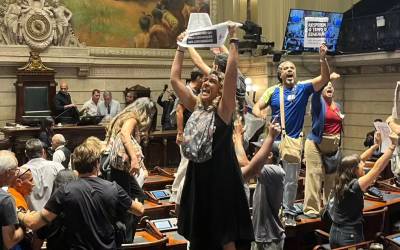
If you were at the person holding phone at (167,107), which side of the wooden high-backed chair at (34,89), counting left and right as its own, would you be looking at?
left

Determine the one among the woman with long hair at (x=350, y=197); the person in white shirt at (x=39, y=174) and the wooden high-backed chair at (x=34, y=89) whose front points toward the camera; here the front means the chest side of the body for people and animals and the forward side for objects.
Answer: the wooden high-backed chair

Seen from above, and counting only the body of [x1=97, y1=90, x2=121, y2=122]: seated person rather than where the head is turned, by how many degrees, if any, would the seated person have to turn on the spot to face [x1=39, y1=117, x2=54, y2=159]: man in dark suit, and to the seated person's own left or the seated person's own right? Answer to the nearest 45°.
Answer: approximately 45° to the seated person's own right

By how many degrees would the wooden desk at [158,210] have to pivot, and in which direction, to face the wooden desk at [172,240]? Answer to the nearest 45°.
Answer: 0° — it already faces it

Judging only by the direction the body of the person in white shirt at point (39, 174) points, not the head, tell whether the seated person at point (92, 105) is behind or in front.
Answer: in front

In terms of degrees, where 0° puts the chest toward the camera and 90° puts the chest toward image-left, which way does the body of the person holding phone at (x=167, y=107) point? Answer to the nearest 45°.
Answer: approximately 0°

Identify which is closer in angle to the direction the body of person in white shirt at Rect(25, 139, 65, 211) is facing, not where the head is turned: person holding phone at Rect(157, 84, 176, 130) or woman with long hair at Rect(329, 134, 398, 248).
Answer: the person holding phone

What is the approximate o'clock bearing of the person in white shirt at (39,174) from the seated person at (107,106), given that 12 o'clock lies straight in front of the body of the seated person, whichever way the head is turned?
The person in white shirt is roughly at 12 o'clock from the seated person.

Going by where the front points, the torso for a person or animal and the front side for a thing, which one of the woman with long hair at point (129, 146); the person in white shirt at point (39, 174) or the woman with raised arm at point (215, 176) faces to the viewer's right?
the woman with long hair

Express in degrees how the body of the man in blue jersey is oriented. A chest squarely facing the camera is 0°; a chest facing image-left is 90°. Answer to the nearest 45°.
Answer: approximately 0°

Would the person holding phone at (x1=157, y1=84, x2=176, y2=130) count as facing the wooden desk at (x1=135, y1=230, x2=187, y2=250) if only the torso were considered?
yes

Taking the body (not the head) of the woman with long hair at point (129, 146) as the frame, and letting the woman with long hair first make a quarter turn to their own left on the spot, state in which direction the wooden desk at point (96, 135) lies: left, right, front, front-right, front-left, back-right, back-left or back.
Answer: front
